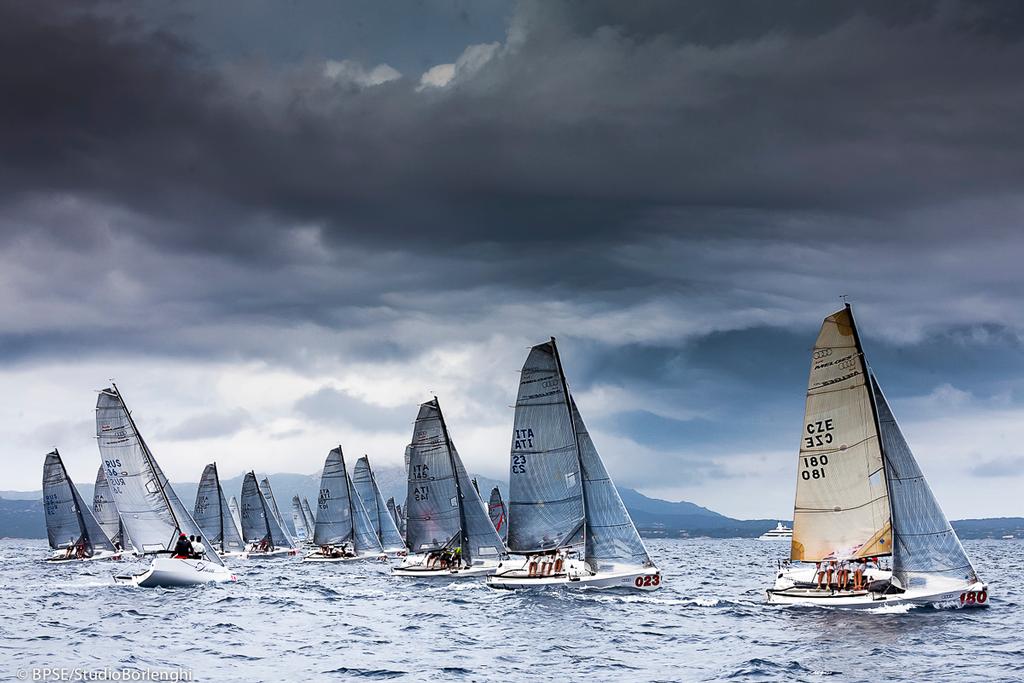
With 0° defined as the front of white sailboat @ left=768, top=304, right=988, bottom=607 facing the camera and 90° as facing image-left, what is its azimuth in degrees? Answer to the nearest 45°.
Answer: approximately 270°
